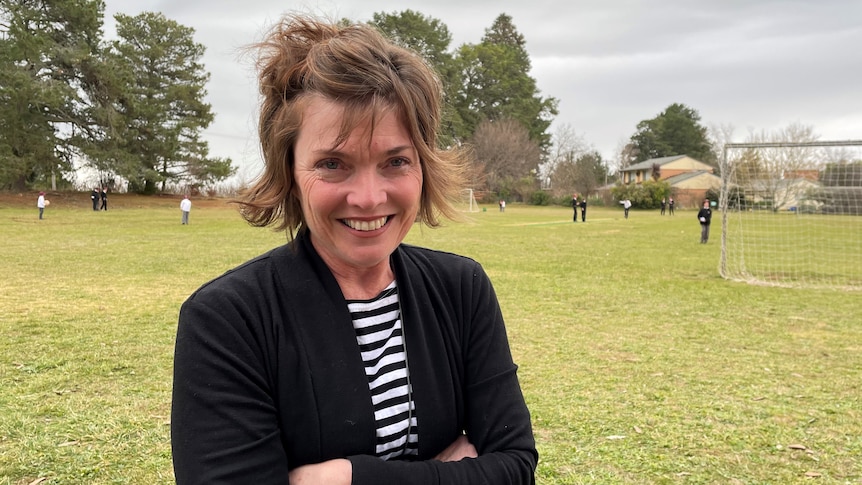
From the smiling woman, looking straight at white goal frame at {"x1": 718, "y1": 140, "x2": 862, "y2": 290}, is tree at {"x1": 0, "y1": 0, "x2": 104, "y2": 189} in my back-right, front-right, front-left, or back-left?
front-left

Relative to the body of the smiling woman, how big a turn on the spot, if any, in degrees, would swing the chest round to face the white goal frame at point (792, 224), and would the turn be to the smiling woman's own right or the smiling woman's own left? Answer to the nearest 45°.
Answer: approximately 90° to the smiling woman's own left

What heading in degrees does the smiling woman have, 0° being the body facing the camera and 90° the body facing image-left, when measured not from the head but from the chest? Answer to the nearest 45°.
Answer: approximately 315°

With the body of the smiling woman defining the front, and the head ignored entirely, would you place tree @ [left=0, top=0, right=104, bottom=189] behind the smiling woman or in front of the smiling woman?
behind

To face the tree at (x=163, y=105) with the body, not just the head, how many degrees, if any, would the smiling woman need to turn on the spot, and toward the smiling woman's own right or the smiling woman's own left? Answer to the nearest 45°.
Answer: approximately 135° to the smiling woman's own left

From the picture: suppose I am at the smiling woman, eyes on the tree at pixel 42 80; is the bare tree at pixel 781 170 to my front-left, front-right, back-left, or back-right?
front-right

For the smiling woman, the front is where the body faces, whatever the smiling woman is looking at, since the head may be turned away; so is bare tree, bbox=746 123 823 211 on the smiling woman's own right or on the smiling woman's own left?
on the smiling woman's own left

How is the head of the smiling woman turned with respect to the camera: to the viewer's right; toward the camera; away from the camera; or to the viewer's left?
toward the camera
